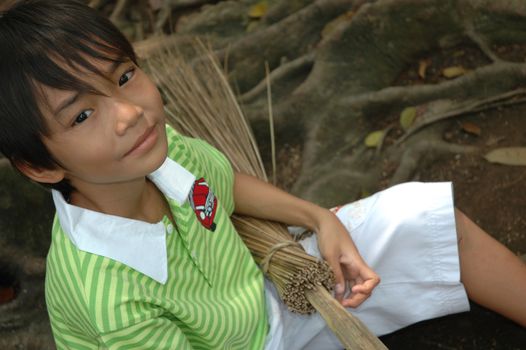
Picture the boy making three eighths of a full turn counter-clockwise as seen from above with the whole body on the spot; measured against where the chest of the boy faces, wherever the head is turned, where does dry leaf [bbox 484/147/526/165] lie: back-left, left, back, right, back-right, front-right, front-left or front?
front-right

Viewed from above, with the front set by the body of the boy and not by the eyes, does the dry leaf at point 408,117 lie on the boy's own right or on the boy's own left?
on the boy's own left

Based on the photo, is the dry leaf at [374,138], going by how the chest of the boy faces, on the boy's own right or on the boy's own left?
on the boy's own left

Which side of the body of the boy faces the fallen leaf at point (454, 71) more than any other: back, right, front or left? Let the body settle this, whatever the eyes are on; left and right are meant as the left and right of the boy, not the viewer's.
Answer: left

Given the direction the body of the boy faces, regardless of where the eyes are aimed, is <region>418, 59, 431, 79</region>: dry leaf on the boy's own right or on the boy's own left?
on the boy's own left

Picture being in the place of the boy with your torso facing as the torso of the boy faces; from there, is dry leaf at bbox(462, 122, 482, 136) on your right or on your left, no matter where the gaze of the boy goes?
on your left

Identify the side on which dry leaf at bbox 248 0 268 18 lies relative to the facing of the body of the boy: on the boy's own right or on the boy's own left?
on the boy's own left
